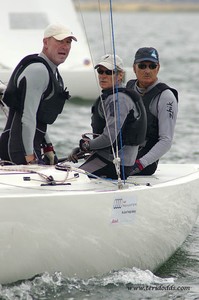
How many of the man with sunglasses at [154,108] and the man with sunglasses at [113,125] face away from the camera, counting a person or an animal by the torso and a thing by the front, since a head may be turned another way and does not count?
0

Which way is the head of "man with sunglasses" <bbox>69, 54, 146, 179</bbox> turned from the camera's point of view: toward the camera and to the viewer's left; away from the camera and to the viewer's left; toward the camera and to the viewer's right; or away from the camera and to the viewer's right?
toward the camera and to the viewer's left

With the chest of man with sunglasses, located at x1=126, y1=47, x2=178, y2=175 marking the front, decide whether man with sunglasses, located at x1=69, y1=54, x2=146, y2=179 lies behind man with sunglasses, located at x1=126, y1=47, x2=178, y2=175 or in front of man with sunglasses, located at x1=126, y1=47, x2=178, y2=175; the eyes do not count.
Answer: in front

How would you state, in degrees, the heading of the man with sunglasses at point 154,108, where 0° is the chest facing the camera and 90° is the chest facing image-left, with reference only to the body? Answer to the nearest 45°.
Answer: approximately 45°
